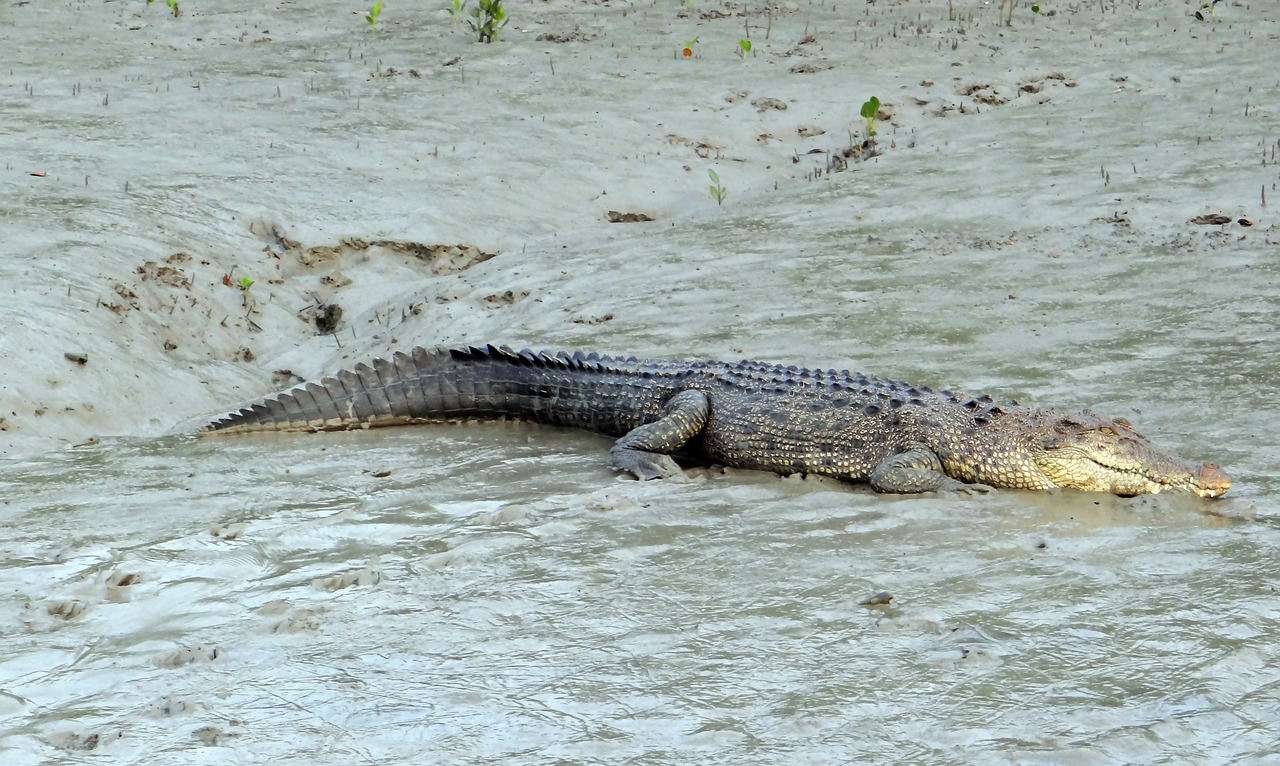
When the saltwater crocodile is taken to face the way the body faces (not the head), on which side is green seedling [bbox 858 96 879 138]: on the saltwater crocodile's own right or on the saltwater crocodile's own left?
on the saltwater crocodile's own left

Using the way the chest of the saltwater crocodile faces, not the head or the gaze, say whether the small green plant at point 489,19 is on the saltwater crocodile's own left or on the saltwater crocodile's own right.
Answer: on the saltwater crocodile's own left

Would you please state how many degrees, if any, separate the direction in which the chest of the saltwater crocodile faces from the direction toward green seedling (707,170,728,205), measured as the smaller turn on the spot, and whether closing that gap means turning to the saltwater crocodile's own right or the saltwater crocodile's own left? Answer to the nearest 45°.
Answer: approximately 90° to the saltwater crocodile's own left

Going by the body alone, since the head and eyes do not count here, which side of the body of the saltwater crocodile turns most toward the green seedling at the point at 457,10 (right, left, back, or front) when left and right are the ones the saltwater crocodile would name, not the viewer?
left

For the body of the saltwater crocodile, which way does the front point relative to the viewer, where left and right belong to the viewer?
facing to the right of the viewer

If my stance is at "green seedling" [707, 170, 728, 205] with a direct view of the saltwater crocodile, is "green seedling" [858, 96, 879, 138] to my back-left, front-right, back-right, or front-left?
back-left
